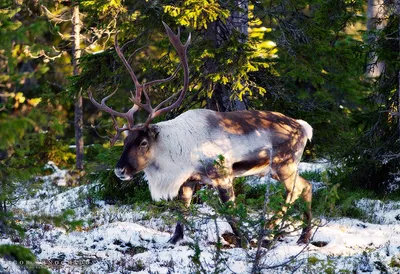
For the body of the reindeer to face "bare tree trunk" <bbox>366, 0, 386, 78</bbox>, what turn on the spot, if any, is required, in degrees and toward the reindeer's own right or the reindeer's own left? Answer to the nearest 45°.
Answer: approximately 135° to the reindeer's own right

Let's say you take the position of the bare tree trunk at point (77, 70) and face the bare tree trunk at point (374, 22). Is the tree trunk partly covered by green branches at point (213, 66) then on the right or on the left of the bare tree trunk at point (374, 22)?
right

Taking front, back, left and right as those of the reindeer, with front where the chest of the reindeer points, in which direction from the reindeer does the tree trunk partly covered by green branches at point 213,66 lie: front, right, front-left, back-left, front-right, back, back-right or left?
right

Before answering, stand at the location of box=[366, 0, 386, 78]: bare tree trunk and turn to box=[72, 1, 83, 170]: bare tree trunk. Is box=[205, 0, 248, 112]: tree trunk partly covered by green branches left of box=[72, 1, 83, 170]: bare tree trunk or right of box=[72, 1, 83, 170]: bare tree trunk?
left

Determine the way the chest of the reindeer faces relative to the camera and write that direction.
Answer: to the viewer's left

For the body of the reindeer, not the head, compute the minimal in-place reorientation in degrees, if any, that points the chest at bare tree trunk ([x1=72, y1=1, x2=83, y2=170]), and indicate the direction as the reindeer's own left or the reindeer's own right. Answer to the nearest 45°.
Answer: approximately 45° to the reindeer's own right
